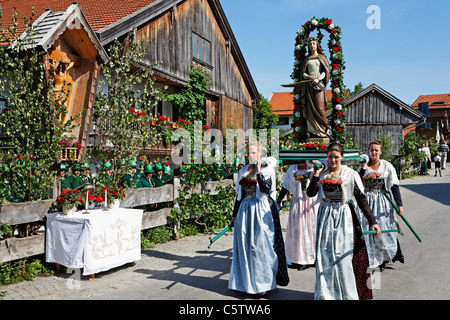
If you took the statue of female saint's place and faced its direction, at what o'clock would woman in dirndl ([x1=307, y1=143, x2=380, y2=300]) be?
The woman in dirndl is roughly at 12 o'clock from the statue of female saint.

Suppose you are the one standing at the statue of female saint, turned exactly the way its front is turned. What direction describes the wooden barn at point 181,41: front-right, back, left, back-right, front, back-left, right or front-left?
back-right

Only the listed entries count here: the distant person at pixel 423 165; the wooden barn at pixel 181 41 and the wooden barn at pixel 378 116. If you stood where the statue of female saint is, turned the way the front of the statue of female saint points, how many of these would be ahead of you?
0

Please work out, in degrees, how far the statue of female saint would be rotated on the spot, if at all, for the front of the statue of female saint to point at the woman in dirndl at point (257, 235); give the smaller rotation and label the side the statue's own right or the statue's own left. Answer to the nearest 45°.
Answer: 0° — it already faces them

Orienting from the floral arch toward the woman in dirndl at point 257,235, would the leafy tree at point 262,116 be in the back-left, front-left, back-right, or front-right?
back-right

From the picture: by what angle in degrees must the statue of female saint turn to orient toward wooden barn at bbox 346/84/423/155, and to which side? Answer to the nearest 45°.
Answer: approximately 180°

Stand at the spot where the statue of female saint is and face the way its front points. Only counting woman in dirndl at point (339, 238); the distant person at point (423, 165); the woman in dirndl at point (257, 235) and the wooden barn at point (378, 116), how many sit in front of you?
2

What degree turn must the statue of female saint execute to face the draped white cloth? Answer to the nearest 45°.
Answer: approximately 45° to its right

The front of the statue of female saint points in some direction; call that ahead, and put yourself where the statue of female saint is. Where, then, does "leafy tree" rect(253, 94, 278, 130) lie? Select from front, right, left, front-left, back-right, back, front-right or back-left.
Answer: back

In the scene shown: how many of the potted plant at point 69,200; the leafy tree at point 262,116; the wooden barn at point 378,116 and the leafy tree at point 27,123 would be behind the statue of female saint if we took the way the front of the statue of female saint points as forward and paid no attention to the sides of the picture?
2

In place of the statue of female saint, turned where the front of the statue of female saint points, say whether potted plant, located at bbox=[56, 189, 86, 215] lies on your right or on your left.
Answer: on your right

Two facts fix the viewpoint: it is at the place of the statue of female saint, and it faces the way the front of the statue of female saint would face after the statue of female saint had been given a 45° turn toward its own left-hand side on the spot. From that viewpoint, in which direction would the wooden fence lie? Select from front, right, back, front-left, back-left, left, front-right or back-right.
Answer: right

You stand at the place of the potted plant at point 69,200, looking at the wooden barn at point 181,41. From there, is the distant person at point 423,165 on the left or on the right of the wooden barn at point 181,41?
right

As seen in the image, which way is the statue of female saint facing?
toward the camera

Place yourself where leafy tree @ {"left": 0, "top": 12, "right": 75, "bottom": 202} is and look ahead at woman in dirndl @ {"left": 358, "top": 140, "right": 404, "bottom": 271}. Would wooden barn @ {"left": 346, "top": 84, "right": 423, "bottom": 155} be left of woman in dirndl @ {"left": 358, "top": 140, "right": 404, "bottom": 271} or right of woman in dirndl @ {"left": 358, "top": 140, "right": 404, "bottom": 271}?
left
